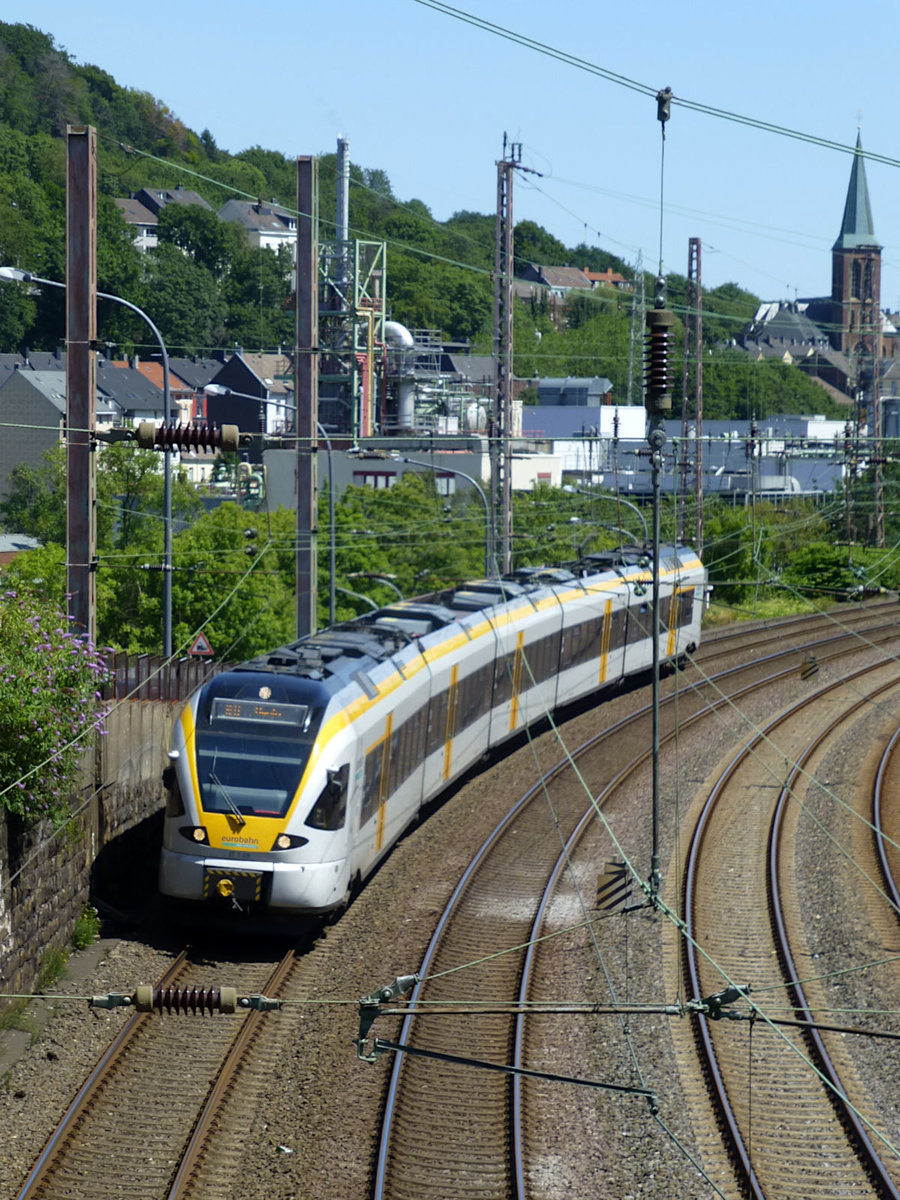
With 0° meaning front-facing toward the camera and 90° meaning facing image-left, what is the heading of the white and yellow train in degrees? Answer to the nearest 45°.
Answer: approximately 45°

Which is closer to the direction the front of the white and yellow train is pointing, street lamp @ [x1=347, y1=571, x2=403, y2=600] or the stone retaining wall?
the stone retaining wall

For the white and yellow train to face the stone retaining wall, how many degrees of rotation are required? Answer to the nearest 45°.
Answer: approximately 45° to its right

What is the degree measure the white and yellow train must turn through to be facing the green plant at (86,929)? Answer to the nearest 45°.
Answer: approximately 45° to its right

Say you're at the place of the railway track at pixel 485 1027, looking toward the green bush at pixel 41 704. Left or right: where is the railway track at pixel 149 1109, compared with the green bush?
left

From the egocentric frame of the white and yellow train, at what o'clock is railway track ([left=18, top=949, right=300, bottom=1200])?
The railway track is roughly at 11 o'clock from the white and yellow train.

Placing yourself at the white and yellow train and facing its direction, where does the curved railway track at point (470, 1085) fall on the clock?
The curved railway track is roughly at 10 o'clock from the white and yellow train.

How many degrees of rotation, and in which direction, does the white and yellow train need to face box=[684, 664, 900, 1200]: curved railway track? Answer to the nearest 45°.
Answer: approximately 90° to its left

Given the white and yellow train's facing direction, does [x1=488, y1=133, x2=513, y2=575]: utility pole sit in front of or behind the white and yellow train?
behind
